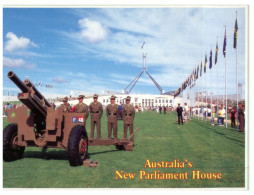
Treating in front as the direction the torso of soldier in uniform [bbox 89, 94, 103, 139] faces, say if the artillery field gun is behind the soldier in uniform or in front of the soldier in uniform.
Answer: in front

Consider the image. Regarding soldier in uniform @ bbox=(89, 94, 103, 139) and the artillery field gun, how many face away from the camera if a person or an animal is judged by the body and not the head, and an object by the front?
0

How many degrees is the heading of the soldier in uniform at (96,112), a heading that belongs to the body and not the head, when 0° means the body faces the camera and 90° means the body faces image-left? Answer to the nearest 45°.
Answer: approximately 0°

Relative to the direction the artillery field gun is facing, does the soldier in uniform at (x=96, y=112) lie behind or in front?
behind

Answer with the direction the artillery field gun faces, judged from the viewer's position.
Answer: facing the viewer and to the left of the viewer
